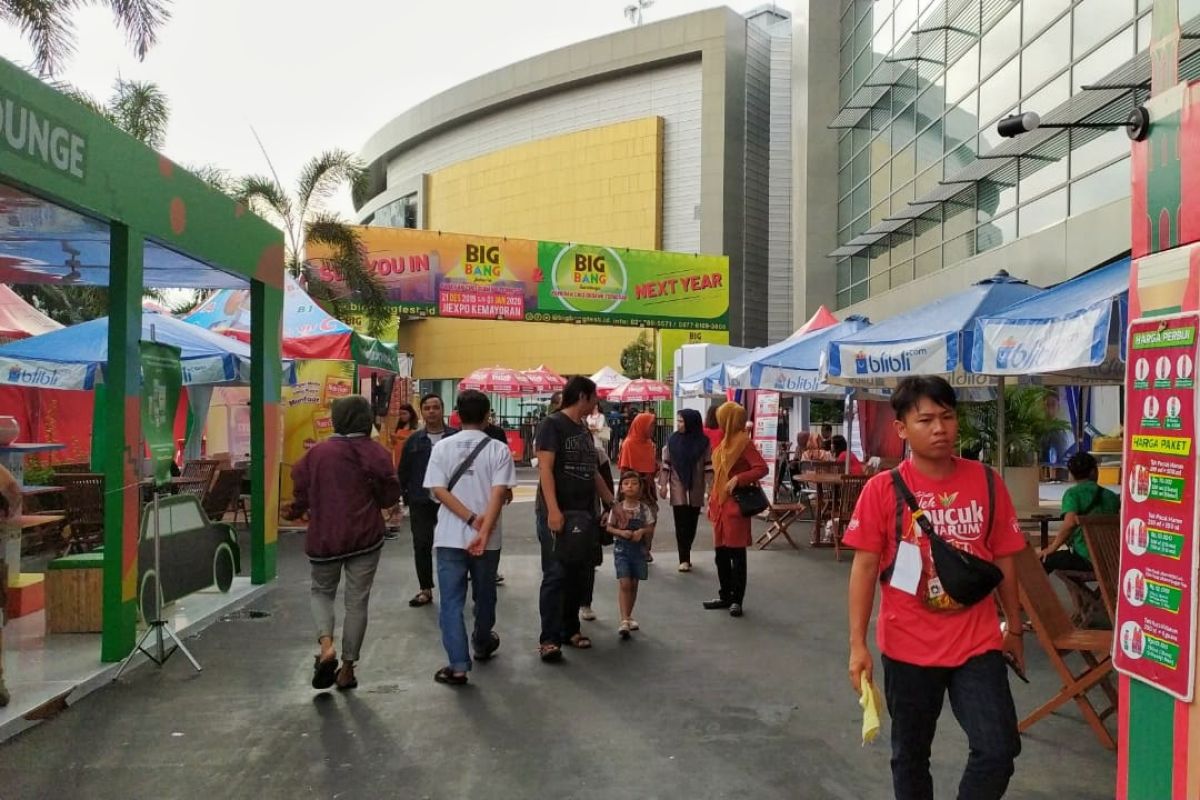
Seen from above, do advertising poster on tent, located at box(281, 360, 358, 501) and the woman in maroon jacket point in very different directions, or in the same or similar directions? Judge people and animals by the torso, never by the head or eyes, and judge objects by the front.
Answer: very different directions

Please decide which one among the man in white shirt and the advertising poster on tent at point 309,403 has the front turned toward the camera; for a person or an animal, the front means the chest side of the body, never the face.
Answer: the advertising poster on tent

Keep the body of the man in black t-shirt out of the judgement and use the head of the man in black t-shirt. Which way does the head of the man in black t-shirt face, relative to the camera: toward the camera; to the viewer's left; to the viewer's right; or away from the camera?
to the viewer's right

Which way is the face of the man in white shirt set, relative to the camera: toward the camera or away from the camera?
away from the camera

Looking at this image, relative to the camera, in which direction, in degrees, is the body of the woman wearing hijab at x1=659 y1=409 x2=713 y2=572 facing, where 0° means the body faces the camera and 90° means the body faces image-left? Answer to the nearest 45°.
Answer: approximately 0°

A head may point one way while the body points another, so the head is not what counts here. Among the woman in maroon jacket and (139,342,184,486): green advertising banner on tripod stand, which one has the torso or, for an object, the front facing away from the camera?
the woman in maroon jacket

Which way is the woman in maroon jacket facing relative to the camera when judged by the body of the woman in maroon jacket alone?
away from the camera

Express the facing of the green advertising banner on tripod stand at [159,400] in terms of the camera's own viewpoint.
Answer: facing the viewer

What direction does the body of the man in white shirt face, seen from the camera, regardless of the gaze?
away from the camera

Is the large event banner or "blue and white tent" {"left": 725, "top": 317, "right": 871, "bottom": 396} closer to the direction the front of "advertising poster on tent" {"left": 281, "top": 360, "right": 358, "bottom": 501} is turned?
the blue and white tent

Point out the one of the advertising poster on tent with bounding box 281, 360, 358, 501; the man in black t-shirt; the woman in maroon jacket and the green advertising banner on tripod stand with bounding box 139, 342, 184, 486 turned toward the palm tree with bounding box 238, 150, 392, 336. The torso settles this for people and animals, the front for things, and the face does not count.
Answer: the woman in maroon jacket

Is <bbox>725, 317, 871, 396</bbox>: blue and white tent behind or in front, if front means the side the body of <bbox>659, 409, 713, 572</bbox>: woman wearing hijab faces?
behind

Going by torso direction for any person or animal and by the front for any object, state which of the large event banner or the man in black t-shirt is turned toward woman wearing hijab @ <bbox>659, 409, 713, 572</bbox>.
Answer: the large event banner

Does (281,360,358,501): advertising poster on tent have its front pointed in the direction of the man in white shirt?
yes

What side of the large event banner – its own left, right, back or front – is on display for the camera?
front
